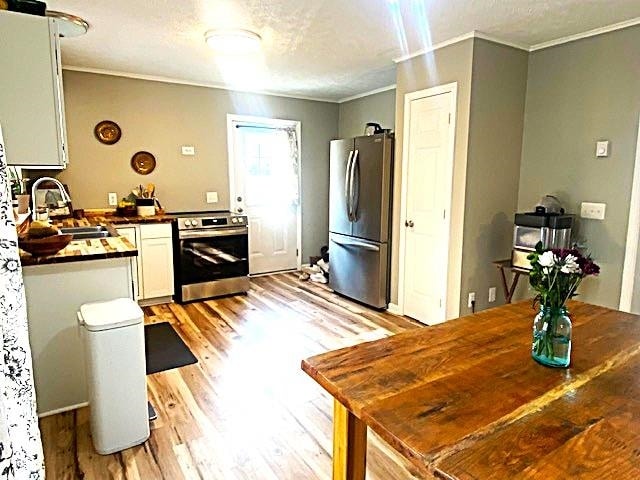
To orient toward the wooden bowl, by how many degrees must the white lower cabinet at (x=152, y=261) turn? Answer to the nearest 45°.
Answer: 0° — it already faces it

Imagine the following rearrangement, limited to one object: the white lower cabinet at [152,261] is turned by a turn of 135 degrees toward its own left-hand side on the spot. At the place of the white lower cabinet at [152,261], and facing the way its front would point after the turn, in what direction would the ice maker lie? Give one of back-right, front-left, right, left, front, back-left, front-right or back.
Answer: right

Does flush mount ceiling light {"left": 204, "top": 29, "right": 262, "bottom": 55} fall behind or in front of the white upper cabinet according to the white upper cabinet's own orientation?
in front

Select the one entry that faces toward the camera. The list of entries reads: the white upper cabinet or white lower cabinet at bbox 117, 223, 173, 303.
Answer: the white lower cabinet

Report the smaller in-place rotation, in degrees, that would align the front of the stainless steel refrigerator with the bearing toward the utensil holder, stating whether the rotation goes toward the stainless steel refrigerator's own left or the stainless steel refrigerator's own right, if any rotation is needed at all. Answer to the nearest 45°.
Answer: approximately 45° to the stainless steel refrigerator's own right

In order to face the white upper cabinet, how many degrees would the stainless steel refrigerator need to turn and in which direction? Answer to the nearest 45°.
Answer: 0° — it already faces it

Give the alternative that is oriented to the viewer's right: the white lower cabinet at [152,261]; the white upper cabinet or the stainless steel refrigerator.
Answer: the white upper cabinet

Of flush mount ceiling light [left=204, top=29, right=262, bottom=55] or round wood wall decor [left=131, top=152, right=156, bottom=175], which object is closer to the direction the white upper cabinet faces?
the flush mount ceiling light

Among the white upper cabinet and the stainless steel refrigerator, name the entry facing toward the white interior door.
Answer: the white upper cabinet

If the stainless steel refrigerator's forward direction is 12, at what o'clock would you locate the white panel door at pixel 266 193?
The white panel door is roughly at 3 o'clock from the stainless steel refrigerator.

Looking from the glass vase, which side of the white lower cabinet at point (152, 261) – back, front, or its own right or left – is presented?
front

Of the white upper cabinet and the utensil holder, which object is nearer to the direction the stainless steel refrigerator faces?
the white upper cabinet

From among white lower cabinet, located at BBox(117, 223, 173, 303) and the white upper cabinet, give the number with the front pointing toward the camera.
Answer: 1

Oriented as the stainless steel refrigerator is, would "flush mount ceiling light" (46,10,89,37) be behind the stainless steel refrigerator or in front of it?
in front

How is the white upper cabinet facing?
to the viewer's right

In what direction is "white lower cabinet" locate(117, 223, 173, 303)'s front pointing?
toward the camera

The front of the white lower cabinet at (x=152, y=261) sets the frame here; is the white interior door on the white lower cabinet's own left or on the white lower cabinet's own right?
on the white lower cabinet's own left

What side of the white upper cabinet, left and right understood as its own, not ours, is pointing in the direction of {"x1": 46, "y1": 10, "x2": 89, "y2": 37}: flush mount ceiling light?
left

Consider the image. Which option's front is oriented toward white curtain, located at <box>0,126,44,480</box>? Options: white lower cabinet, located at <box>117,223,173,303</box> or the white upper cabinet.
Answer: the white lower cabinet
